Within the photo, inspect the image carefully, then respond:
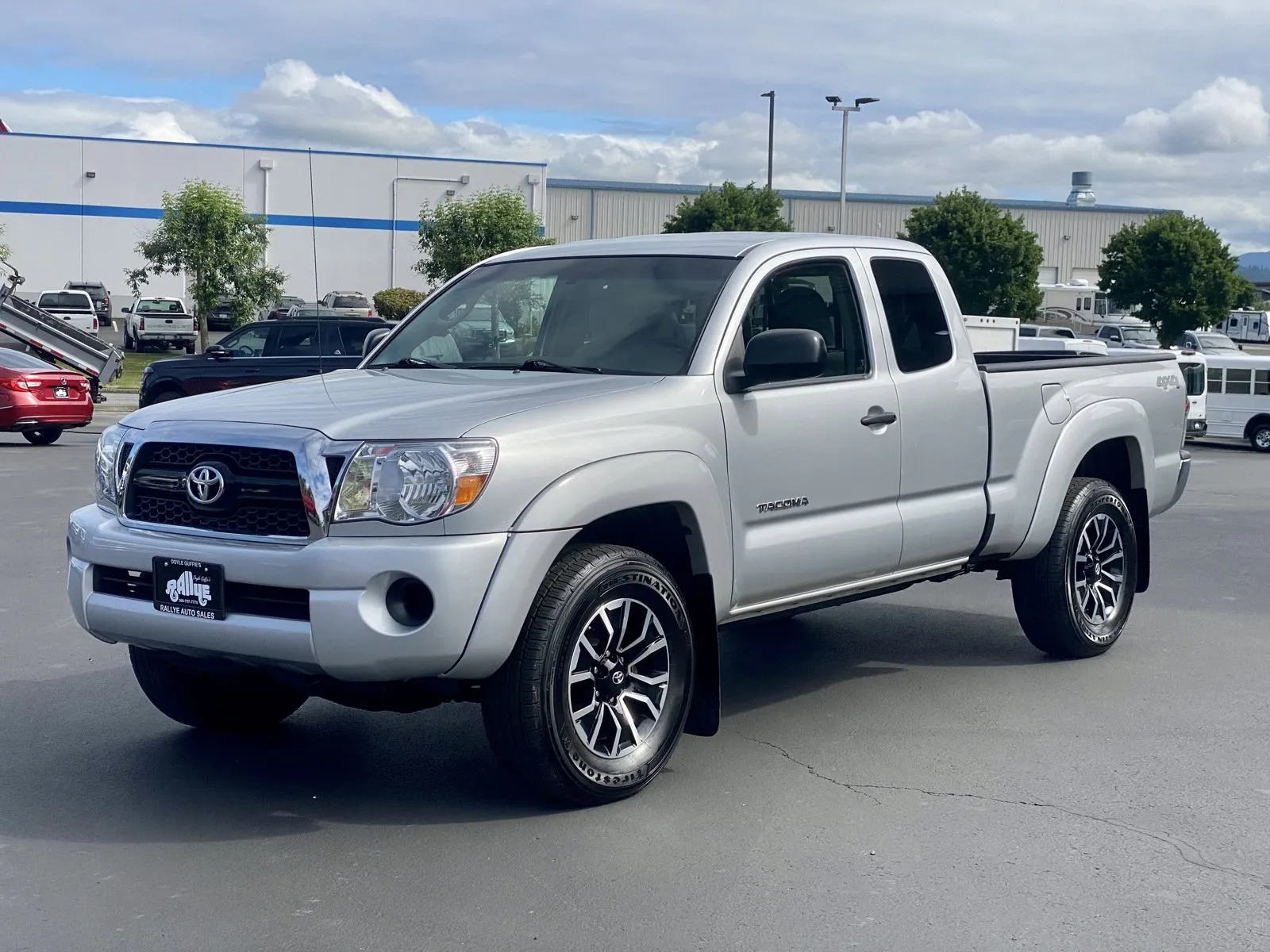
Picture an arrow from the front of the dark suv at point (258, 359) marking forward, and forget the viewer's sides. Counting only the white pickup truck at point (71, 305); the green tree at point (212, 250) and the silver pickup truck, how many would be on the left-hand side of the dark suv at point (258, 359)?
1

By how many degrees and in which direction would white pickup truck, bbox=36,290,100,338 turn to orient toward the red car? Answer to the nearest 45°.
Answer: approximately 180°

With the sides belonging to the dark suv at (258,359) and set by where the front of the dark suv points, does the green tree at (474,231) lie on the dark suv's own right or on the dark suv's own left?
on the dark suv's own right

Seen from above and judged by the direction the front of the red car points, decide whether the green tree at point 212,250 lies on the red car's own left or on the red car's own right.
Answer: on the red car's own right

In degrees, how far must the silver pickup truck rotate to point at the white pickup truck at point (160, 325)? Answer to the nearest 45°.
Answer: approximately 135° to its right

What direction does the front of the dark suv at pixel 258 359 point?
to the viewer's left

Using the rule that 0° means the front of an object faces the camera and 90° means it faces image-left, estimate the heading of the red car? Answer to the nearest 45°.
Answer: approximately 135°

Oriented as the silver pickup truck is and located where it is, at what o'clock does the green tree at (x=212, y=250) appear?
The green tree is roughly at 4 o'clock from the silver pickup truck.

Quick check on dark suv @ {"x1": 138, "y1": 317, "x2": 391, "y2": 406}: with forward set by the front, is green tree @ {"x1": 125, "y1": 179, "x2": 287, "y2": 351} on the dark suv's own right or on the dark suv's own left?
on the dark suv's own right

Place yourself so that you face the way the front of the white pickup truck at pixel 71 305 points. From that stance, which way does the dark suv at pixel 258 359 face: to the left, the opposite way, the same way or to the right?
to the left

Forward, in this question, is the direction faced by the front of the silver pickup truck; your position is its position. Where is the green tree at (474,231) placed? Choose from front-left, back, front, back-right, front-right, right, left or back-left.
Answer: back-right

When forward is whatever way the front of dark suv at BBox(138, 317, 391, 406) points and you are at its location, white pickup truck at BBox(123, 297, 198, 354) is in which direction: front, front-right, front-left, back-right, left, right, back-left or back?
right

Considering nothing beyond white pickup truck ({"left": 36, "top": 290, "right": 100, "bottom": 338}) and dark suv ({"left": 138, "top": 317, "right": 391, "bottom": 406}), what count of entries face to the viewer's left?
1

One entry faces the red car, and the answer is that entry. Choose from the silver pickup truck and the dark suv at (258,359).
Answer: the dark suv
